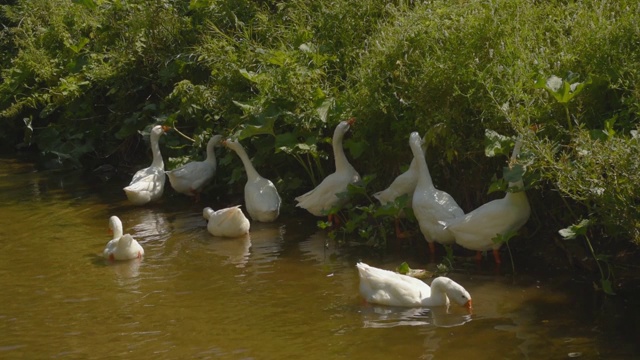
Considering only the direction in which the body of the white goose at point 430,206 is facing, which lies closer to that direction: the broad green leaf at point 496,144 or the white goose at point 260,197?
the white goose

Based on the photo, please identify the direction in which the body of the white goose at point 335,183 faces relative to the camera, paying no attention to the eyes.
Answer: to the viewer's right

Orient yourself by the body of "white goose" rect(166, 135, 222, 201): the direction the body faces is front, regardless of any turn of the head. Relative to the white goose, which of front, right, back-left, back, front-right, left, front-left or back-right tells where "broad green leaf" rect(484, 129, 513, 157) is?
front-right

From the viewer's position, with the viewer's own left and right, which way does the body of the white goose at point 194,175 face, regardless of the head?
facing to the right of the viewer

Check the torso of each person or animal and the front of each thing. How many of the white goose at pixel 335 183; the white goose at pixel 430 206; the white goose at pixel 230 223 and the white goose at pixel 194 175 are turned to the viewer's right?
2

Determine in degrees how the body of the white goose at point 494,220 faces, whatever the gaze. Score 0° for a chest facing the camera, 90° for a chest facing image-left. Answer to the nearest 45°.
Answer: approximately 270°

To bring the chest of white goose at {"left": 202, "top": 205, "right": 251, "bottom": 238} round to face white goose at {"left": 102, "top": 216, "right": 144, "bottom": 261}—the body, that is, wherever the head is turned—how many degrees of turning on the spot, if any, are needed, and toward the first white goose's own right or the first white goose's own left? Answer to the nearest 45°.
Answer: approximately 45° to the first white goose's own left

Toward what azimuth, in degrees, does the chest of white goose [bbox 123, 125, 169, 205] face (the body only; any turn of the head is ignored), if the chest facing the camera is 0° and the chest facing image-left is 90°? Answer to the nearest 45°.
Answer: approximately 225°

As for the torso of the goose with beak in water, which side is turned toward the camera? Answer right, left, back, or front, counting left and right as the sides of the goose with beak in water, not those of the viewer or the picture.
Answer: right

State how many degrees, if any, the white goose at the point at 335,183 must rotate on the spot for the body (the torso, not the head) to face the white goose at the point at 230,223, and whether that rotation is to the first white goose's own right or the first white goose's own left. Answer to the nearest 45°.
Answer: approximately 180°

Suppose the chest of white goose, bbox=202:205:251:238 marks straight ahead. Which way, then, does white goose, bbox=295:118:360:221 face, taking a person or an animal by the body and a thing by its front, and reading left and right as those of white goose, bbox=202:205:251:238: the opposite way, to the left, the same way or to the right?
the opposite way

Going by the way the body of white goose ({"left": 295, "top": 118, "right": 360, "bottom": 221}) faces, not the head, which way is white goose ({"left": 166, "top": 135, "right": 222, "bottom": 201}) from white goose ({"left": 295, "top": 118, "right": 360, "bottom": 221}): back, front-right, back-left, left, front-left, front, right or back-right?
back-left
